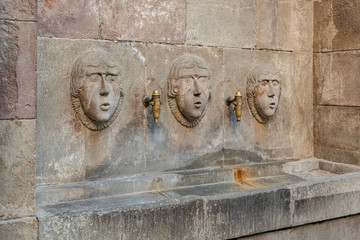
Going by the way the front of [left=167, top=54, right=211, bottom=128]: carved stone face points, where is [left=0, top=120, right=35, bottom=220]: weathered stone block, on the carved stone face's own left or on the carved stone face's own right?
on the carved stone face's own right

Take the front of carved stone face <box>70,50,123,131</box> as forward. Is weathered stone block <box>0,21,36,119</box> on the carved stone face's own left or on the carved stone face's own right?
on the carved stone face's own right

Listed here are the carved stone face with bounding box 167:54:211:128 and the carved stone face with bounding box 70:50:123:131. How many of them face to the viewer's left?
0

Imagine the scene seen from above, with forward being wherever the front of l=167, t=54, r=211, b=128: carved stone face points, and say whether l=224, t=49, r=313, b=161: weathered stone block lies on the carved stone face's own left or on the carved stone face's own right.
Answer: on the carved stone face's own left

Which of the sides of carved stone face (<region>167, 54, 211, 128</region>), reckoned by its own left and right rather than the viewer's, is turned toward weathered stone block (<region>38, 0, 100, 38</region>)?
right

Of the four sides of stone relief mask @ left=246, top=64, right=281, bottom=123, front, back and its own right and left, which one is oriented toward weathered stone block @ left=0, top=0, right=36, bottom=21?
right

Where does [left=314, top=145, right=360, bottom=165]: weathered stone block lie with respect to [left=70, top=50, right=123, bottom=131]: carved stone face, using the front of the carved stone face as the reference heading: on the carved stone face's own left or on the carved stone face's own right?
on the carved stone face's own left

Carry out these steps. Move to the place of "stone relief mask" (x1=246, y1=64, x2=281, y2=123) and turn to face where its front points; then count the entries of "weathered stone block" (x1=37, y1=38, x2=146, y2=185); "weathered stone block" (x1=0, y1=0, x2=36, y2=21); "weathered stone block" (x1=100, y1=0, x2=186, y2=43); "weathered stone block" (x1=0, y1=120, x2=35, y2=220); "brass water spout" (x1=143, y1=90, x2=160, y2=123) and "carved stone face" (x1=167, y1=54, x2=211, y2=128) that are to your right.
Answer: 6

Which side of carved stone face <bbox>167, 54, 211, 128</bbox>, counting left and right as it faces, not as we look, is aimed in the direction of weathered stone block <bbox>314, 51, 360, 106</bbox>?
left

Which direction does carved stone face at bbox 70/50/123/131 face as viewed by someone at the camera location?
facing the viewer and to the right of the viewer
